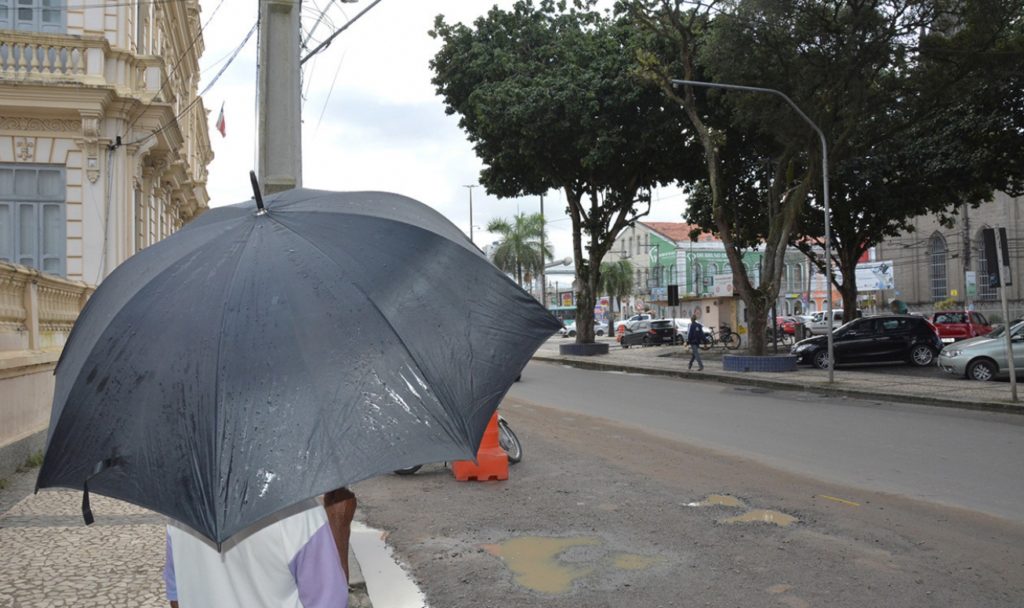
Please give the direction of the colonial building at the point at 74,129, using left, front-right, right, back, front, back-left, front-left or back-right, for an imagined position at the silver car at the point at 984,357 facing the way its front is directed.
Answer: front-left

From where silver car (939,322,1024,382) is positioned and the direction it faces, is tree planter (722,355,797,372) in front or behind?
in front

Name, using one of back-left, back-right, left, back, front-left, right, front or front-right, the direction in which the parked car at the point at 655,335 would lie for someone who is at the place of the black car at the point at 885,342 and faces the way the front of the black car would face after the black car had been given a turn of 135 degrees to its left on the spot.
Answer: back

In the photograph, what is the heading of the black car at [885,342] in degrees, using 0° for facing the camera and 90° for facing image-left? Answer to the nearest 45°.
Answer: approximately 90°

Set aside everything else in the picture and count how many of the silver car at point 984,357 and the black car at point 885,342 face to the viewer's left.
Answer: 2

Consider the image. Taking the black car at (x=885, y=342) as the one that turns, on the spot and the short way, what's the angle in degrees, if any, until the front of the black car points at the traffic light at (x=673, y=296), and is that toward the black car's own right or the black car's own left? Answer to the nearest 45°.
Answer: approximately 45° to the black car's own right

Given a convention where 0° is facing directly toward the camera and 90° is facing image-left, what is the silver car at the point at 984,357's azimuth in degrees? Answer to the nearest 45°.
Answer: approximately 90°

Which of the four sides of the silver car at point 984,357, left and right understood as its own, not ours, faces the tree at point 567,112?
front

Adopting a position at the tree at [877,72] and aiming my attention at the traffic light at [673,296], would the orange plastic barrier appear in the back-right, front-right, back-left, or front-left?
back-left

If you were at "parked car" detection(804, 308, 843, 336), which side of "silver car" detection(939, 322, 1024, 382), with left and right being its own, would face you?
right
